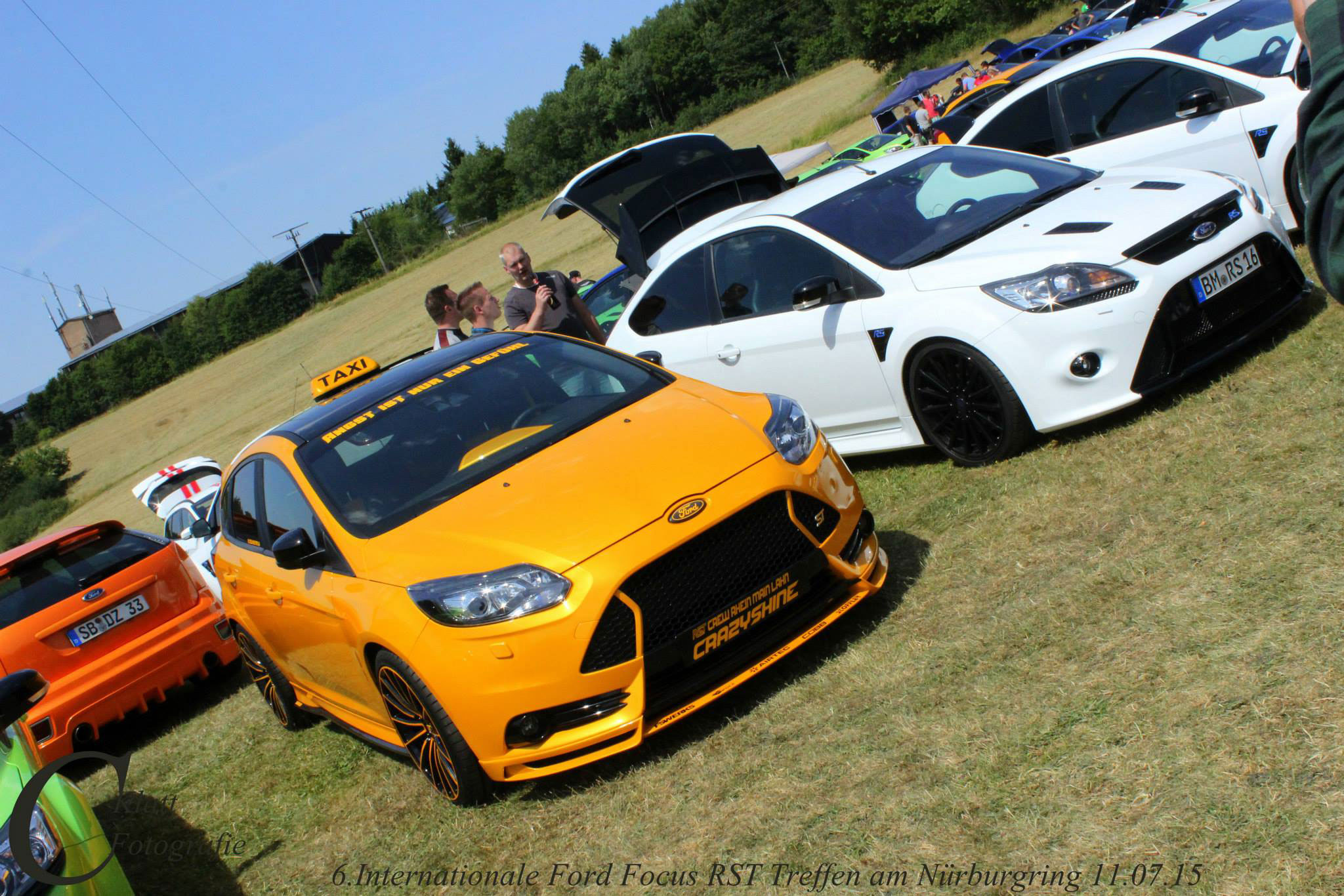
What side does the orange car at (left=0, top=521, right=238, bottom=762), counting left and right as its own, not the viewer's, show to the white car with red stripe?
front

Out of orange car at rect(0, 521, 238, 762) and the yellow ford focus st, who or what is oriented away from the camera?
the orange car

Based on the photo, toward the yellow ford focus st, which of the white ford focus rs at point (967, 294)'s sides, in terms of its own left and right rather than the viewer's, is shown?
right

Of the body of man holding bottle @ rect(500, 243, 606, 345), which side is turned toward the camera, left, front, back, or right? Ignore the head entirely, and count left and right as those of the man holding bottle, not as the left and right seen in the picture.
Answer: front

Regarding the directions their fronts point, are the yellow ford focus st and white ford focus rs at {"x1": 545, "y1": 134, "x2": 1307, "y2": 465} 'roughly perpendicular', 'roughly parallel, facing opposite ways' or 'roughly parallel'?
roughly parallel

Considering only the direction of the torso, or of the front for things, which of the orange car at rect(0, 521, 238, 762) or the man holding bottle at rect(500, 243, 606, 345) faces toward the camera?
the man holding bottle

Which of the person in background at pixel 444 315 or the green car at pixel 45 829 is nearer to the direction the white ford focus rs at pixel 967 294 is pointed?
the green car

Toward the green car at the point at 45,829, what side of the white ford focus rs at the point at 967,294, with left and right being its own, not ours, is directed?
right

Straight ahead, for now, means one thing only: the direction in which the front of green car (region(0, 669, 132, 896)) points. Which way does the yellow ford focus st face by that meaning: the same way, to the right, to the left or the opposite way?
the same way

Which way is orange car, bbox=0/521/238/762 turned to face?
away from the camera

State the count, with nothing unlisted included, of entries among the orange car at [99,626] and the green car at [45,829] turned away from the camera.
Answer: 1

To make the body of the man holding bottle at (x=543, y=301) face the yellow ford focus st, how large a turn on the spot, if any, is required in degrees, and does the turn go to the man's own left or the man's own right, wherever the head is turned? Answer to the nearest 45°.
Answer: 0° — they already face it

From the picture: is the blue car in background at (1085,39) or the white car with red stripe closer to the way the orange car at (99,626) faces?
the white car with red stripe

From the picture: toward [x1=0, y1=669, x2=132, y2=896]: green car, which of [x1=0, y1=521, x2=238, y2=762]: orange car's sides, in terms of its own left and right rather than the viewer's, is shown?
back

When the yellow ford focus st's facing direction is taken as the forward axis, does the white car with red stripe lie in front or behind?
behind

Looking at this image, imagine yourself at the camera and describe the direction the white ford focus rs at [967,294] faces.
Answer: facing the viewer and to the right of the viewer
